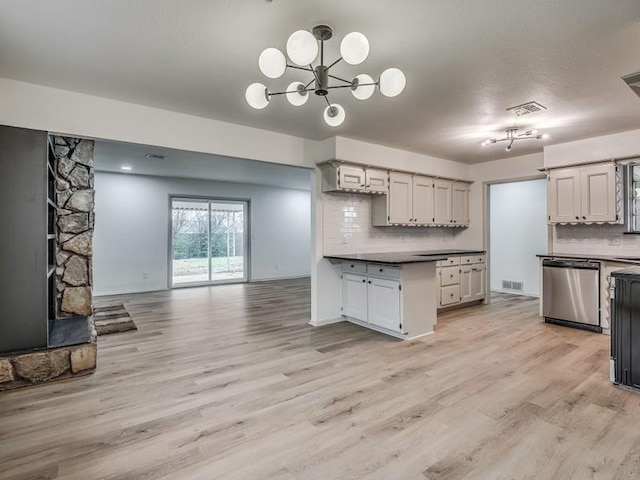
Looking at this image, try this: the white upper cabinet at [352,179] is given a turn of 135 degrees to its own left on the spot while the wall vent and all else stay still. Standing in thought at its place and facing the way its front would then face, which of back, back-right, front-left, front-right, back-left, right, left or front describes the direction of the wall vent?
front-right

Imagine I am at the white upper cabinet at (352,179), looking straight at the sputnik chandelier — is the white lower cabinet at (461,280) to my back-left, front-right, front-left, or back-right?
back-left

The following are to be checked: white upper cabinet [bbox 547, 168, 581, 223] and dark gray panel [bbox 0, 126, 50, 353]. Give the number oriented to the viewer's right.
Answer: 1

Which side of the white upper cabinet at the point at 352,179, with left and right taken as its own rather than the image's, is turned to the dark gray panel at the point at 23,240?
right

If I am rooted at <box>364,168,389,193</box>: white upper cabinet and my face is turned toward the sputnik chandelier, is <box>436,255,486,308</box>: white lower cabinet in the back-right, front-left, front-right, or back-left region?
back-left

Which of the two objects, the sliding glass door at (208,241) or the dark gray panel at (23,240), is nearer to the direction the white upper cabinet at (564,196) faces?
the dark gray panel

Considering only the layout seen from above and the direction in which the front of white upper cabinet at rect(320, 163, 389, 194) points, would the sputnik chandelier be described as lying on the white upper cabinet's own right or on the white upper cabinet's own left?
on the white upper cabinet's own right

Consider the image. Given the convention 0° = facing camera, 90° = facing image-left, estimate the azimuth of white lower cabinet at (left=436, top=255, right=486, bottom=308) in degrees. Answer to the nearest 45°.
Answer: approximately 315°

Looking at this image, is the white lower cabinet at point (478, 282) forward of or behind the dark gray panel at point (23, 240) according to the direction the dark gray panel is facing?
forward
